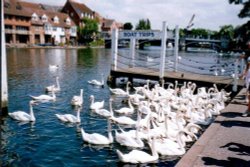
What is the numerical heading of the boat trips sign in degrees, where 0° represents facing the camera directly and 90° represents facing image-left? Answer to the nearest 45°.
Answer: approximately 0°

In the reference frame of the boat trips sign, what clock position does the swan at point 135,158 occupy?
The swan is roughly at 12 o'clock from the boat trips sign.

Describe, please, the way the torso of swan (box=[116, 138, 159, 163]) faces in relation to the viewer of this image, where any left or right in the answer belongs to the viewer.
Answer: facing to the right of the viewer

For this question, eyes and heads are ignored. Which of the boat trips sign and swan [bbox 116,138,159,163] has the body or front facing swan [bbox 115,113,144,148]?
the boat trips sign

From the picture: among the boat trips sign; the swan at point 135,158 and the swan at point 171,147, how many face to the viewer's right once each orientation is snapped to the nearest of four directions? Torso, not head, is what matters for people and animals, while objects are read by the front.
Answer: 2

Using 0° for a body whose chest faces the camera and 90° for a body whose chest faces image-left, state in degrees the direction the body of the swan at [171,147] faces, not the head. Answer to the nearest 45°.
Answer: approximately 270°

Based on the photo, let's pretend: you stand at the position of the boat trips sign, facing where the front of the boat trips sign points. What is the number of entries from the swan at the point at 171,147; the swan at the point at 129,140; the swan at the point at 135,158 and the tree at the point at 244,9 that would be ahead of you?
3

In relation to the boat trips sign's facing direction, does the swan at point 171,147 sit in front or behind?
in front

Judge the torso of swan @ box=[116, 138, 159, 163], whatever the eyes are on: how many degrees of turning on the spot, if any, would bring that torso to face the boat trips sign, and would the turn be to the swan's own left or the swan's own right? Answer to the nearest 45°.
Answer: approximately 90° to the swan's own left

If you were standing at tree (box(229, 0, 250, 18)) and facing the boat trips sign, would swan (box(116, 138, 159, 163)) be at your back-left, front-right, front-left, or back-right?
front-left

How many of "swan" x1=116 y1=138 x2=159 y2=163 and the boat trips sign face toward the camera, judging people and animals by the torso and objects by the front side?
1

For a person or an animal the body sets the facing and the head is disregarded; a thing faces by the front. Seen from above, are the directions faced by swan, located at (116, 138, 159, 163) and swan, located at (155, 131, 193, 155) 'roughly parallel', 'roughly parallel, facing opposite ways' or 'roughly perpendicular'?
roughly parallel

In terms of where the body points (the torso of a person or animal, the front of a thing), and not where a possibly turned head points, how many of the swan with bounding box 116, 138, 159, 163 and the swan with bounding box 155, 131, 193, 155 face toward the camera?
0

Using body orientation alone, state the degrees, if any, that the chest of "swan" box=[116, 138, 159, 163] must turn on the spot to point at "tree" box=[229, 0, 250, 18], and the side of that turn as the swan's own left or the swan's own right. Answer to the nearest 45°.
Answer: approximately 45° to the swan's own left

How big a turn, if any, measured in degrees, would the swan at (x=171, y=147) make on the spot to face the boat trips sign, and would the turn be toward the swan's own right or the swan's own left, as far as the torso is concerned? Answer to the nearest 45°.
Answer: approximately 90° to the swan's own left
